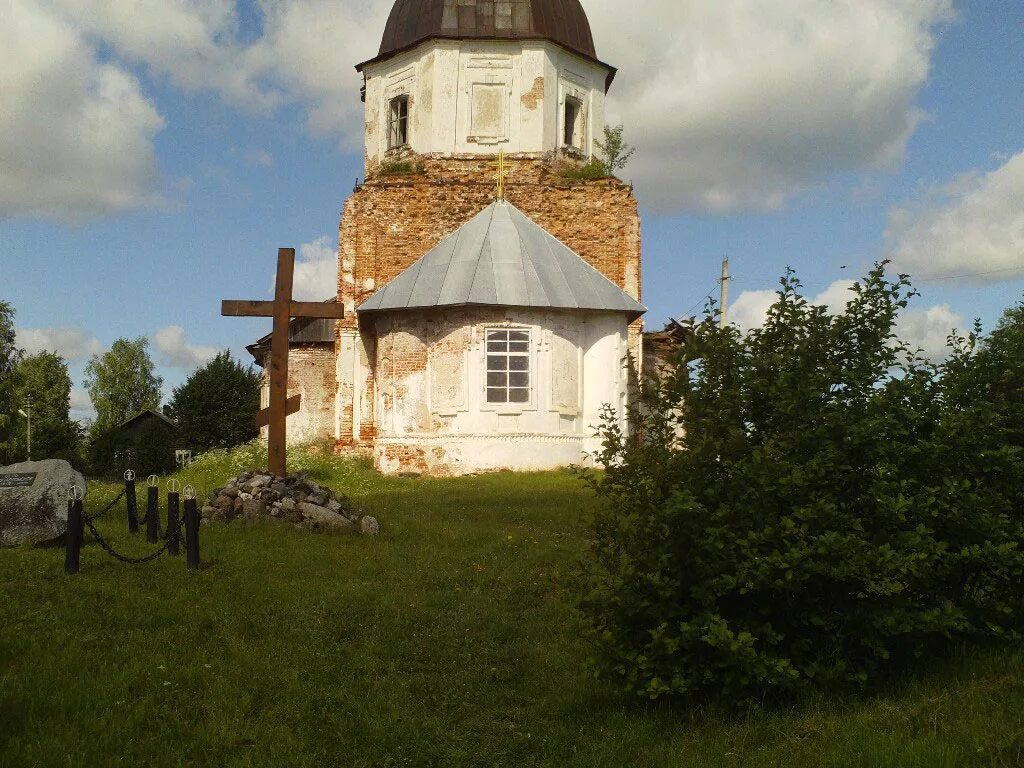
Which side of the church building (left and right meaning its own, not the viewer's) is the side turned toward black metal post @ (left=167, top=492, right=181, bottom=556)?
back

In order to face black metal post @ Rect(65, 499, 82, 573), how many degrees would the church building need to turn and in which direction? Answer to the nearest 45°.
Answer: approximately 180°

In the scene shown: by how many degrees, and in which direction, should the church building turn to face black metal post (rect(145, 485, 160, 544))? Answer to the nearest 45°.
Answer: approximately 180°

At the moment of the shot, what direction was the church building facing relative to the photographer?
facing away from the viewer

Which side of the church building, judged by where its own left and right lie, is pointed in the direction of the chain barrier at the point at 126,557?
back
